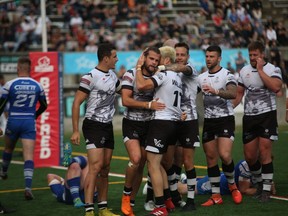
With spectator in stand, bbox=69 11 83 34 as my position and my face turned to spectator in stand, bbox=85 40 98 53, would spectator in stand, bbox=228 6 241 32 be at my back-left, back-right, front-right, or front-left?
front-left

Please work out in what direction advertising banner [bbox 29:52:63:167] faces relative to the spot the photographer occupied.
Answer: facing the viewer

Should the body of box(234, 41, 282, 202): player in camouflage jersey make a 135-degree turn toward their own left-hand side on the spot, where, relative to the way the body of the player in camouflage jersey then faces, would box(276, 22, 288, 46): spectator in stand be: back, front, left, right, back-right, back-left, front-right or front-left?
left

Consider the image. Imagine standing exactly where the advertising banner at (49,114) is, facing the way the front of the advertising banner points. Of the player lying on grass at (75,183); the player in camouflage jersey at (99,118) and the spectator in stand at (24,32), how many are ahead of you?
2

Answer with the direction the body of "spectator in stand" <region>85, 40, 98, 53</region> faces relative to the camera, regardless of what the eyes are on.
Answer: toward the camera

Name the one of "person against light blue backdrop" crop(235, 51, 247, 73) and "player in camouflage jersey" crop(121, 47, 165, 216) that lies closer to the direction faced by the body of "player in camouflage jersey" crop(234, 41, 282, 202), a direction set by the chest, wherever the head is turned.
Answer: the player in camouflage jersey

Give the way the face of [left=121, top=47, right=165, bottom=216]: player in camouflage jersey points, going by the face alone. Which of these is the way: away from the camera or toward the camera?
toward the camera

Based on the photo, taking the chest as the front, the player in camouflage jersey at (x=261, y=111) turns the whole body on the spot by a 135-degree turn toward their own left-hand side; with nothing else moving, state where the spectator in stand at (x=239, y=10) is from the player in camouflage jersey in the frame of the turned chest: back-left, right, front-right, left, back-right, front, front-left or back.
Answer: left

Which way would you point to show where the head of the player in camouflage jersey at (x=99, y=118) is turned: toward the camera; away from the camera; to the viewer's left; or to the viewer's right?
to the viewer's right

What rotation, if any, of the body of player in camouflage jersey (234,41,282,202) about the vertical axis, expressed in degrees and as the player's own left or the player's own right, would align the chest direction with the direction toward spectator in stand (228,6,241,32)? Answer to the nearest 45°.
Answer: approximately 135° to the player's own right

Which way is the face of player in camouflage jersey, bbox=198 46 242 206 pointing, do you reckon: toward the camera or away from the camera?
toward the camera

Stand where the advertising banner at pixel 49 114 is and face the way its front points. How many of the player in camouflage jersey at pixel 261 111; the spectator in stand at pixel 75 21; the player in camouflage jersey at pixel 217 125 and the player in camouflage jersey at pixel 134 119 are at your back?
1

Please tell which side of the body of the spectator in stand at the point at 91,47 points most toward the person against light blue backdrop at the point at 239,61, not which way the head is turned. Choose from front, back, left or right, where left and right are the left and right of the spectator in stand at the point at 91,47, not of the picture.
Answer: left

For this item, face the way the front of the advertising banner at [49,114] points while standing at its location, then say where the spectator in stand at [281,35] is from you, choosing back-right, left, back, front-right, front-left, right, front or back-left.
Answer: back-left

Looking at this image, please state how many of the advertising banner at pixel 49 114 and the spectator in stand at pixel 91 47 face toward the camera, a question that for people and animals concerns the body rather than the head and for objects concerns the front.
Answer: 2

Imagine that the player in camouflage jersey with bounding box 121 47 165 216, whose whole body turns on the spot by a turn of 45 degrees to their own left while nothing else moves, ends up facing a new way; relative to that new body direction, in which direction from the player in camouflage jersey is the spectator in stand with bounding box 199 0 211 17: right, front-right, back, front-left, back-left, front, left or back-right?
left

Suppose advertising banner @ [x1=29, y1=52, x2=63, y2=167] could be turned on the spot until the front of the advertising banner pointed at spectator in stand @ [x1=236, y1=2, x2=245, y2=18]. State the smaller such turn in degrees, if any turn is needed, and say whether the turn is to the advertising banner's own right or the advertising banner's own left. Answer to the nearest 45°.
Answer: approximately 135° to the advertising banner's own left
